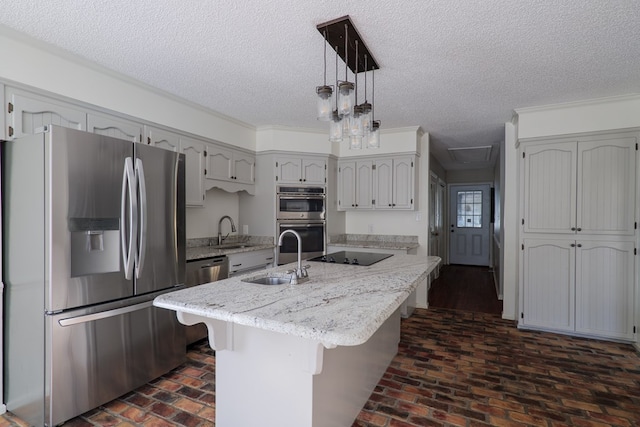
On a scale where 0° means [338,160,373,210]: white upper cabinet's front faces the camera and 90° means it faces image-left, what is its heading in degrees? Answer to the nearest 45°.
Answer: approximately 0°

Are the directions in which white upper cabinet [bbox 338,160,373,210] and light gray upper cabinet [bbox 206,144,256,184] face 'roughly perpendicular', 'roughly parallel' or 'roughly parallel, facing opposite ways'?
roughly perpendicular

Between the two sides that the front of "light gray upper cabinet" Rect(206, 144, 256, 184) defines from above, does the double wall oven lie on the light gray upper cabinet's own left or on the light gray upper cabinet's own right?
on the light gray upper cabinet's own left

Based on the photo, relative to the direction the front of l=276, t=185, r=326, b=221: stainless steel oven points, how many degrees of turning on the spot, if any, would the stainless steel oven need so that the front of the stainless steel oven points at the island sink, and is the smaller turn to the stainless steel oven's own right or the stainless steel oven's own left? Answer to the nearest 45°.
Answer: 0° — it already faces it

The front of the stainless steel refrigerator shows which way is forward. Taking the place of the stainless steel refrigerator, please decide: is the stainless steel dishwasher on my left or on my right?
on my left

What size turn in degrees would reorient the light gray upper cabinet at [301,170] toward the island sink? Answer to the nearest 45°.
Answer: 0° — it already faces it

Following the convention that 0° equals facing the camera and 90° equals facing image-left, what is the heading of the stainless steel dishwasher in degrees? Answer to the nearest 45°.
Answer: approximately 315°

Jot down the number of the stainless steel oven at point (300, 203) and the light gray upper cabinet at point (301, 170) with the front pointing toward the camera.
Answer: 2

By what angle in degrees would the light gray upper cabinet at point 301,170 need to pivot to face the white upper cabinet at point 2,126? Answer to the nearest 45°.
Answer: approximately 45° to its right

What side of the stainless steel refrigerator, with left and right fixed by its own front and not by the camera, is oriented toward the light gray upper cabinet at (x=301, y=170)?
left
